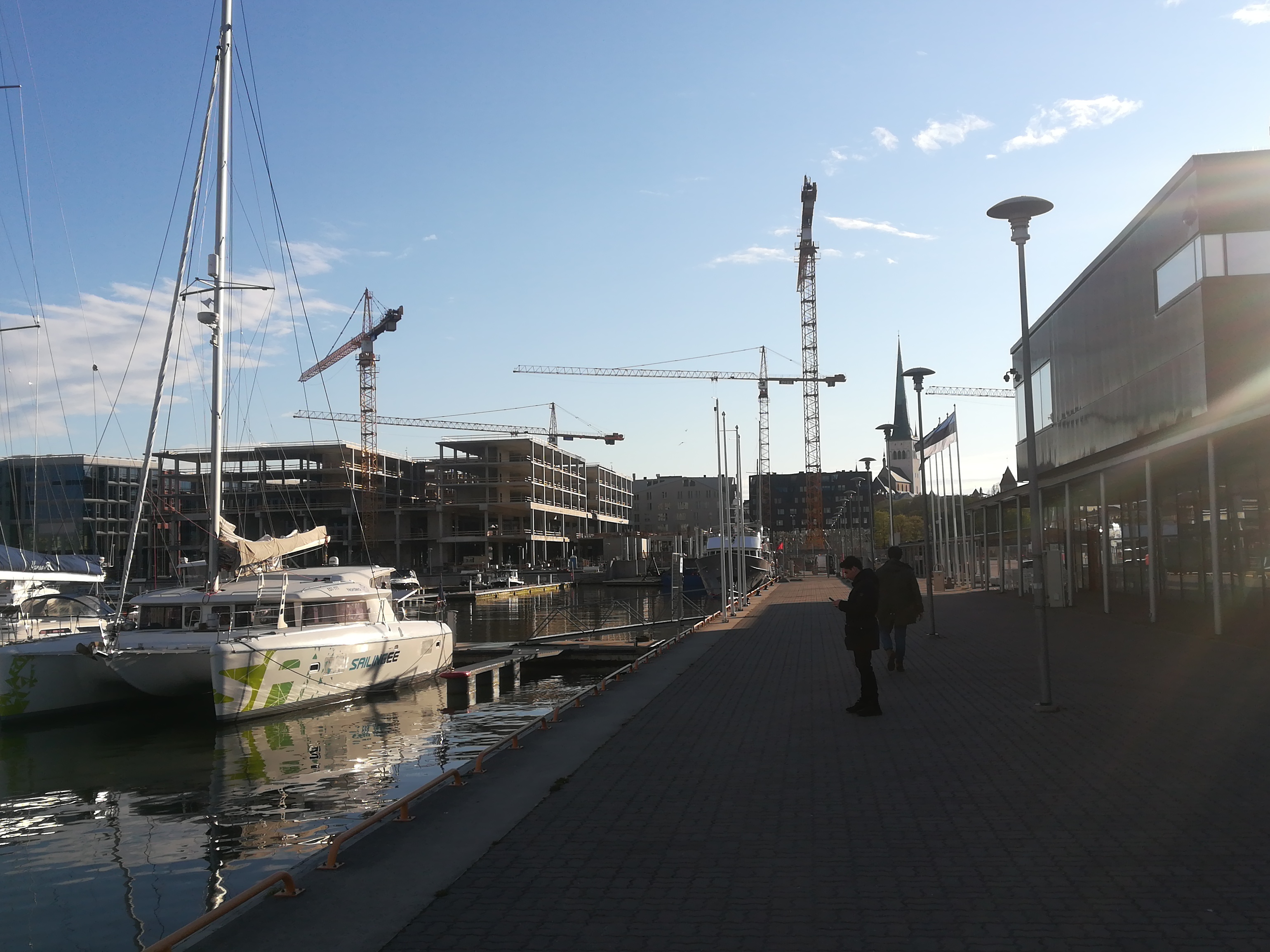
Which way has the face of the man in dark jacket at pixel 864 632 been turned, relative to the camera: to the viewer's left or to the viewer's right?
to the viewer's left

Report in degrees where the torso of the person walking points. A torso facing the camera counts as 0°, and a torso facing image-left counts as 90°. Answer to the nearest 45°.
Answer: approximately 180°

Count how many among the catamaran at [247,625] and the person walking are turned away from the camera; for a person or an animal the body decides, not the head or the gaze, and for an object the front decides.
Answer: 1

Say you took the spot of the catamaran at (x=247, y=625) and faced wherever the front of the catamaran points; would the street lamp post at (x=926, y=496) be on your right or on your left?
on your left

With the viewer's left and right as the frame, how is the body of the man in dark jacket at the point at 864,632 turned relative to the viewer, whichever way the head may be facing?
facing to the left of the viewer

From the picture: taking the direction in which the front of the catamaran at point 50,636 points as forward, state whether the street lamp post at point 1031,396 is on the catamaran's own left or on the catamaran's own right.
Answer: on the catamaran's own left

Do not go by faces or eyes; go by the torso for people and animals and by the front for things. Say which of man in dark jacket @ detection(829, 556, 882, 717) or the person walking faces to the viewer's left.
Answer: the man in dark jacket

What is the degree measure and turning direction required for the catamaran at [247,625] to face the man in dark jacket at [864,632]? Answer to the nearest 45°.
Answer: approximately 90° to its left

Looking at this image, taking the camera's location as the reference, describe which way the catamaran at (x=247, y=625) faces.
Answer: facing the viewer and to the left of the viewer

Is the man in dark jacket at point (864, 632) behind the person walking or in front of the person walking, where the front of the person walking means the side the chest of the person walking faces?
behind

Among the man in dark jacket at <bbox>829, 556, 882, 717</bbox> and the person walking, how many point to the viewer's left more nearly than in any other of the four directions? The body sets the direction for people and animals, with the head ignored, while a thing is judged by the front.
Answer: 1
